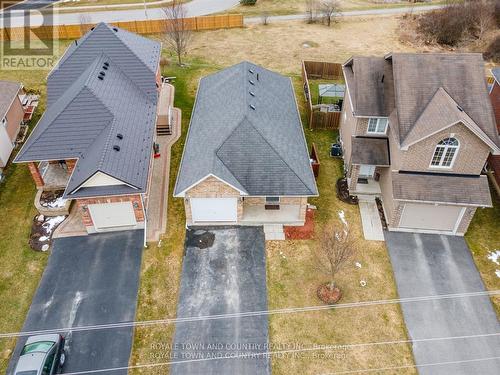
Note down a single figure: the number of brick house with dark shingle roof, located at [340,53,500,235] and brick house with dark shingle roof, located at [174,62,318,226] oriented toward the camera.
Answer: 2

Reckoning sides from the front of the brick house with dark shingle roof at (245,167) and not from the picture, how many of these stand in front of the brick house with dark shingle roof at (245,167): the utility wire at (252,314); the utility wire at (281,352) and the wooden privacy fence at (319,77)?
2

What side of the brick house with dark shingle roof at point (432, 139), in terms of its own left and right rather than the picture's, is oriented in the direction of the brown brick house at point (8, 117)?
right

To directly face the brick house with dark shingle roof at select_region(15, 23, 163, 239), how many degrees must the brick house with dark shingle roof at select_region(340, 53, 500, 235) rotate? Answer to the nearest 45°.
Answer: approximately 90° to its right

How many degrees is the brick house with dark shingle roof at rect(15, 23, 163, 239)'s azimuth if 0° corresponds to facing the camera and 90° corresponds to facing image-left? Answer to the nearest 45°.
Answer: approximately 0°

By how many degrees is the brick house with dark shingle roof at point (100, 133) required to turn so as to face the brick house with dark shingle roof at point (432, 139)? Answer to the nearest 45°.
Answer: approximately 45° to its left

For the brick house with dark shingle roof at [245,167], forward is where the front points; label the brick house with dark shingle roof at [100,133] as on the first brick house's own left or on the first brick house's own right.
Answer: on the first brick house's own right

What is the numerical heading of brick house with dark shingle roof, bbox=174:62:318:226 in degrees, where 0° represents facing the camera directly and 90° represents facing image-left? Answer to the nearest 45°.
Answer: approximately 0°

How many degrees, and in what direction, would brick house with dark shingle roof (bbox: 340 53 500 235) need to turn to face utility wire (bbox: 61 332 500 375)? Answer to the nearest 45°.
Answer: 0° — it already faces it

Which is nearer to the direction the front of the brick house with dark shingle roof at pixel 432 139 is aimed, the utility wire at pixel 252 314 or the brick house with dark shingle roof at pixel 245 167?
the utility wire

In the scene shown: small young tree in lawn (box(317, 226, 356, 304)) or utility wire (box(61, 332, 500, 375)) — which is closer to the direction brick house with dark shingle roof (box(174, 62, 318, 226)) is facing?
the utility wire
